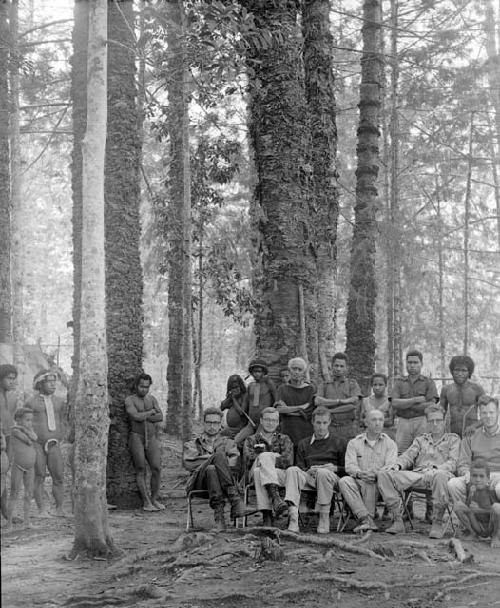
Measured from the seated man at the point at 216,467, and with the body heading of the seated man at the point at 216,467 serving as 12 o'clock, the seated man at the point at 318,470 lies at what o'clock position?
the seated man at the point at 318,470 is roughly at 9 o'clock from the seated man at the point at 216,467.

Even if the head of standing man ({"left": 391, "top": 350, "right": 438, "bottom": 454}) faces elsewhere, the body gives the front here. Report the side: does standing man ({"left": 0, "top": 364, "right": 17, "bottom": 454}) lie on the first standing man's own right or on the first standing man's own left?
on the first standing man's own right

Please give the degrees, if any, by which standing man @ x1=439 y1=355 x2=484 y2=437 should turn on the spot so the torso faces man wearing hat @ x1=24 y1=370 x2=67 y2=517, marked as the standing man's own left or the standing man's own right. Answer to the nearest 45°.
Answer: approximately 45° to the standing man's own right

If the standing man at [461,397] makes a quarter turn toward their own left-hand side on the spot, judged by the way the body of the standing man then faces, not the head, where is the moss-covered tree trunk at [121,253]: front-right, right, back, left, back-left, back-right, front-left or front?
back

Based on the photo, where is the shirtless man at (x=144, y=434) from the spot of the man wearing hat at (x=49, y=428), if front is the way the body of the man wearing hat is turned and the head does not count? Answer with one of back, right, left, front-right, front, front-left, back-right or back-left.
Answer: back-left

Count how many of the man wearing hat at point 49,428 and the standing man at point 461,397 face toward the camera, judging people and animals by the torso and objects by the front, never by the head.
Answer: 2

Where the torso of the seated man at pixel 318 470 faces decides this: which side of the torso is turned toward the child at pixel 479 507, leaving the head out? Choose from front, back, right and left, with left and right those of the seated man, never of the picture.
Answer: left

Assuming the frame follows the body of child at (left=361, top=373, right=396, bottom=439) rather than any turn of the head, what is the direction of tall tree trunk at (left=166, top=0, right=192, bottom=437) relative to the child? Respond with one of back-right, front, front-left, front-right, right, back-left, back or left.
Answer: back-right

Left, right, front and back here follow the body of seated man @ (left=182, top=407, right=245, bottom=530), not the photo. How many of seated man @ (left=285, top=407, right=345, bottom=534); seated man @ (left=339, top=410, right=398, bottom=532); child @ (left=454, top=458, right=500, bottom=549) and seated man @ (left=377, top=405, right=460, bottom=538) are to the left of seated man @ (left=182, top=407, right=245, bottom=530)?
4
